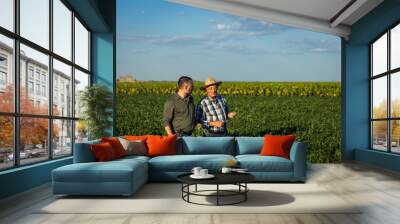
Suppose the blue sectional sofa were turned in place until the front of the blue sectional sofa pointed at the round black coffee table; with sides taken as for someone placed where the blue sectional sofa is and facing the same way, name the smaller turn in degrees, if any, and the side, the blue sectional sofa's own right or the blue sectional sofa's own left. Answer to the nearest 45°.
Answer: approximately 45° to the blue sectional sofa's own left

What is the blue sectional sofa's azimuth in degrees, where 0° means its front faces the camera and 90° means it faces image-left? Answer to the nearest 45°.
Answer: approximately 0°

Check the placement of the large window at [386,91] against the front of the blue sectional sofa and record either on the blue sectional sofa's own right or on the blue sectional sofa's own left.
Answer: on the blue sectional sofa's own left
